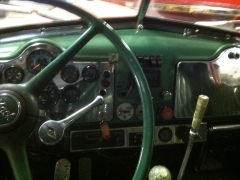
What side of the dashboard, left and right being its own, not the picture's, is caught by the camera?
front
